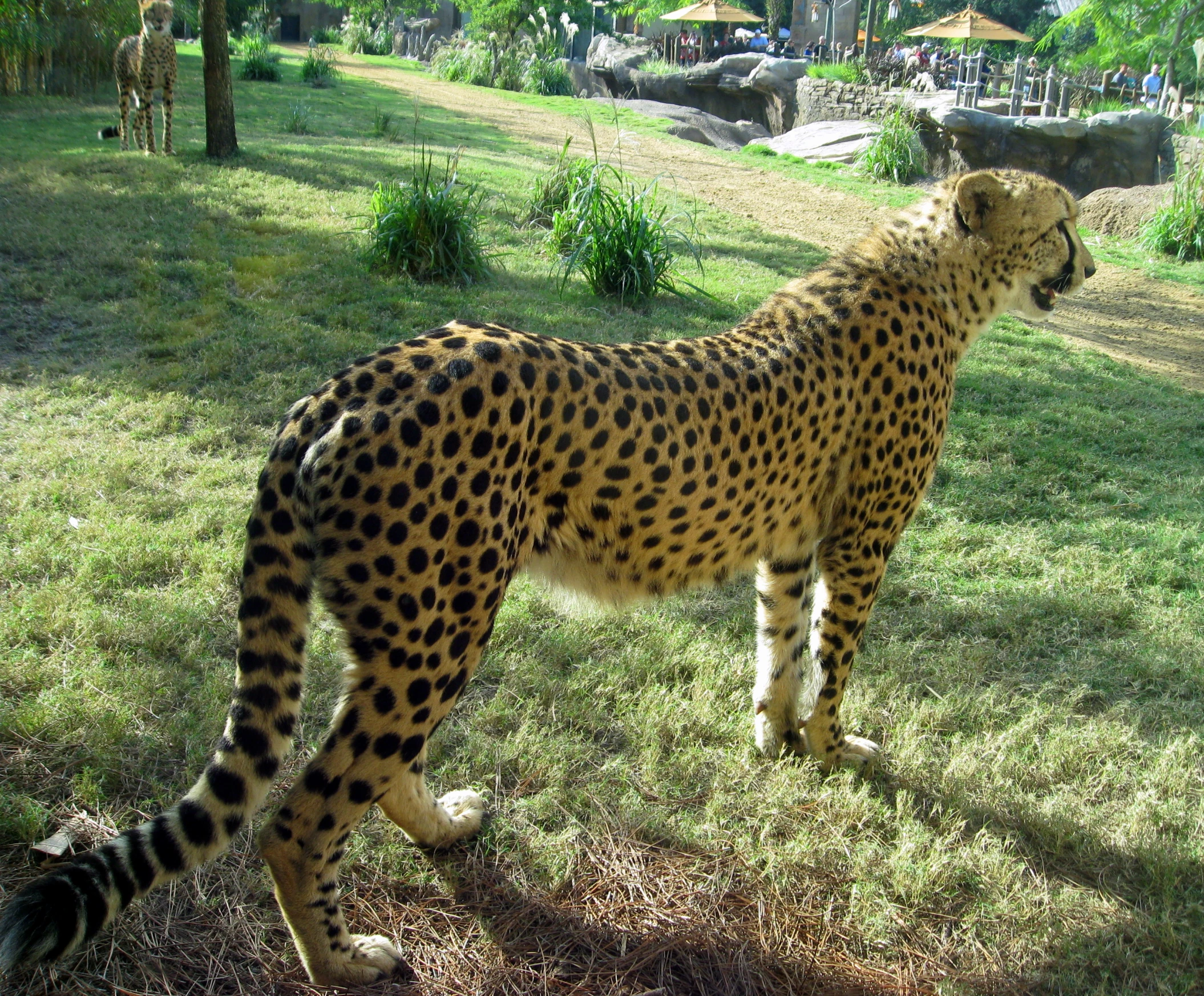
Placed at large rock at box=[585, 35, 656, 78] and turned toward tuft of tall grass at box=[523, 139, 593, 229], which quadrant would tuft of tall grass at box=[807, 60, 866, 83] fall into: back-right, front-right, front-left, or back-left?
front-left

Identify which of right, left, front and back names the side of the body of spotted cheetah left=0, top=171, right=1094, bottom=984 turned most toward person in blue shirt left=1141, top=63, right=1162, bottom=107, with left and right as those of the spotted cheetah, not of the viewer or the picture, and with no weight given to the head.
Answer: front

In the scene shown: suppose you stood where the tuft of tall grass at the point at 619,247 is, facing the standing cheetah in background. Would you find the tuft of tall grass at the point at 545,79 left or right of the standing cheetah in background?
right

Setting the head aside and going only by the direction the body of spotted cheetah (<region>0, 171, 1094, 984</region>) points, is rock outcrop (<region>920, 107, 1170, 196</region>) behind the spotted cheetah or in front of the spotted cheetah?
in front

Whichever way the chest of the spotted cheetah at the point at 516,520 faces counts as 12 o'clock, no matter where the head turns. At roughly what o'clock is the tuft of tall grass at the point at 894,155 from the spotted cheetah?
The tuft of tall grass is roughly at 11 o'clock from the spotted cheetah.

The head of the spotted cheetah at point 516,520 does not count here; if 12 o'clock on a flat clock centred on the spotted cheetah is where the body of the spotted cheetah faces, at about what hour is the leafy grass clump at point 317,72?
The leafy grass clump is roughly at 10 o'clock from the spotted cheetah.

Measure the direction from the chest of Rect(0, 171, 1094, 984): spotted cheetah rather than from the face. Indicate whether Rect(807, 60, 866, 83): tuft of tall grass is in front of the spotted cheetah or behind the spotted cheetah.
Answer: in front

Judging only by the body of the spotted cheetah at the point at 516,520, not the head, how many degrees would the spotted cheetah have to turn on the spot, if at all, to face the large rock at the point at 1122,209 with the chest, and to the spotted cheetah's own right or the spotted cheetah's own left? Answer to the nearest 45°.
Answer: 0° — it already faces it

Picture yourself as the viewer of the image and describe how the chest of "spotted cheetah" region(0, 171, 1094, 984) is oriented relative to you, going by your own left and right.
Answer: facing away from the viewer and to the right of the viewer

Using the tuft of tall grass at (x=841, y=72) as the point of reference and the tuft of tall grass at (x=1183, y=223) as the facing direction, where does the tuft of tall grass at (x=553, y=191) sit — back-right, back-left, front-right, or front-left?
front-right
